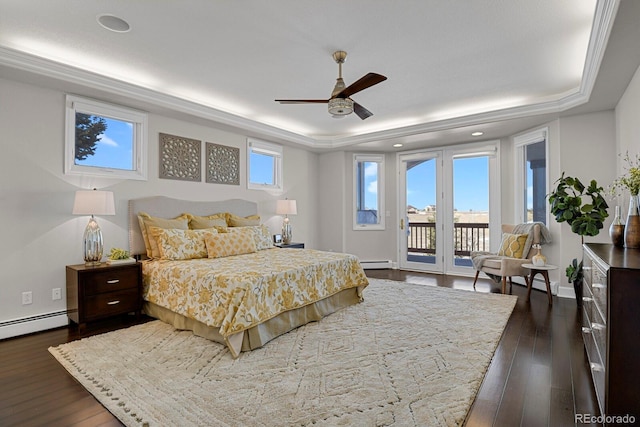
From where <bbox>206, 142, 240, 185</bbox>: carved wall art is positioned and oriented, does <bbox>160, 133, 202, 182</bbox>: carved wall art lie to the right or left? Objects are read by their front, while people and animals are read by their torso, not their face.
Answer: on its right

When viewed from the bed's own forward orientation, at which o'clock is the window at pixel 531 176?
The window is roughly at 10 o'clock from the bed.

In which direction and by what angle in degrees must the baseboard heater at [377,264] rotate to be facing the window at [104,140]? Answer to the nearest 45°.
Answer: approximately 45° to its right

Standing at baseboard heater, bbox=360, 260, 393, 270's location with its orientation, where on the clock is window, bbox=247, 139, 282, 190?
The window is roughly at 2 o'clock from the baseboard heater.

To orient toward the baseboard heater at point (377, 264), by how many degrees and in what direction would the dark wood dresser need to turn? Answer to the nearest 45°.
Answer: approximately 45° to its right

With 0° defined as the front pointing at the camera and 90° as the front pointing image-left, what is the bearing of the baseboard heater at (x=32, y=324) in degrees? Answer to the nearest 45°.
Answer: approximately 315°

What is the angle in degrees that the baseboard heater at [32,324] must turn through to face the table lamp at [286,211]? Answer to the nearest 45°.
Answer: approximately 45° to its left

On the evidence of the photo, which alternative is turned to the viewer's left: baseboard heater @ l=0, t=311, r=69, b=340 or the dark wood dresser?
the dark wood dresser

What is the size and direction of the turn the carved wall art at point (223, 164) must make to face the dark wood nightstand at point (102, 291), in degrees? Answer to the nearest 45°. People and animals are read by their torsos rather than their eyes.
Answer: approximately 90° to its right
